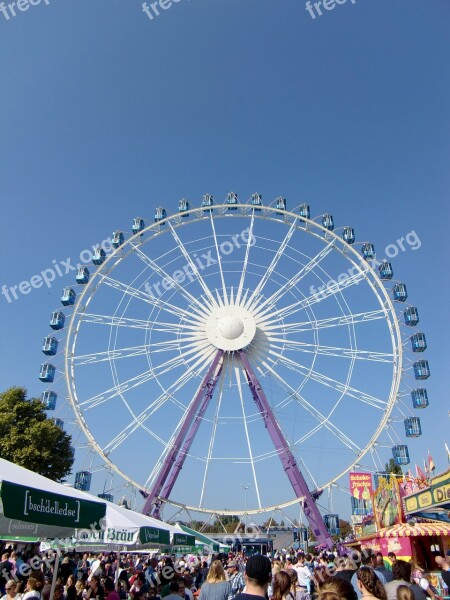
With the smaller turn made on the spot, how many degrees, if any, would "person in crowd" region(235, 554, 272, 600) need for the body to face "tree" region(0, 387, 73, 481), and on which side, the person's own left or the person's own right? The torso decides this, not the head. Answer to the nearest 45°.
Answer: approximately 45° to the person's own left

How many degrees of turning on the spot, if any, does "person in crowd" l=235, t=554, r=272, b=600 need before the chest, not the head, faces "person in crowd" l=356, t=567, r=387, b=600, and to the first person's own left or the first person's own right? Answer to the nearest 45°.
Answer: approximately 45° to the first person's own right

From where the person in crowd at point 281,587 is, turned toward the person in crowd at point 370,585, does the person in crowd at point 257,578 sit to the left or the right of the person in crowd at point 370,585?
right

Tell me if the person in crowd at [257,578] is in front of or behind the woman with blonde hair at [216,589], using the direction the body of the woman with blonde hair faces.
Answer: behind

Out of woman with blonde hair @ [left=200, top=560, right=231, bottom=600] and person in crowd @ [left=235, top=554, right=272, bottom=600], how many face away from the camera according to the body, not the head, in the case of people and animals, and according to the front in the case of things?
2

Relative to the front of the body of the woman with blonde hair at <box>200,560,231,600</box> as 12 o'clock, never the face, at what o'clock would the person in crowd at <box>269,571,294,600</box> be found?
The person in crowd is roughly at 4 o'clock from the woman with blonde hair.

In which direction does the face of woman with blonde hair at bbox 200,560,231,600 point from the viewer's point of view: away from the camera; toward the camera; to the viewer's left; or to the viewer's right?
away from the camera

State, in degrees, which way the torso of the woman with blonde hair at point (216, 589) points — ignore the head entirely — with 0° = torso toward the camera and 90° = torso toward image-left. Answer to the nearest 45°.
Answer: approximately 180°
